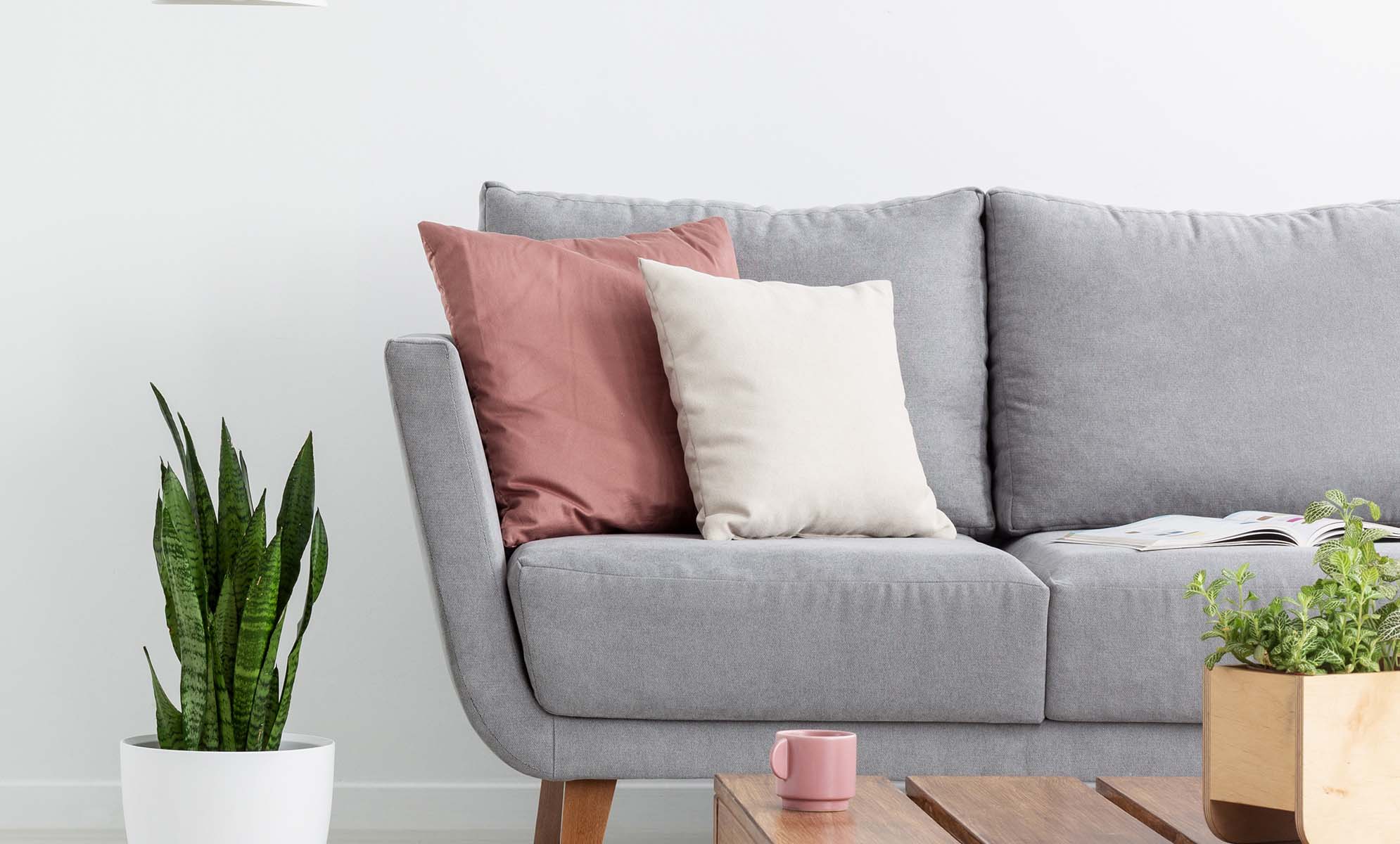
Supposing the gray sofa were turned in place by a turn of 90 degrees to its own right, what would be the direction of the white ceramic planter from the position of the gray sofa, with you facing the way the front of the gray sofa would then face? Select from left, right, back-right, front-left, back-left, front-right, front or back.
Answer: front

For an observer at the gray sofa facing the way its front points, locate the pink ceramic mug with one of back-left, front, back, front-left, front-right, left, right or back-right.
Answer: front

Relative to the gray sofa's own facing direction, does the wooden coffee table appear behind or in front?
in front

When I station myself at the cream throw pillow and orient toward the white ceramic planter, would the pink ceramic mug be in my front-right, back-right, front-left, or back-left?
front-left

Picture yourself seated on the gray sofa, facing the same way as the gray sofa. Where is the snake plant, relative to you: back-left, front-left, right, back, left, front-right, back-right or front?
right

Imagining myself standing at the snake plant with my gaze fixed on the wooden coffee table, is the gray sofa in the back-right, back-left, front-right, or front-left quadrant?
front-left

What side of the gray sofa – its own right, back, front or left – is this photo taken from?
front
